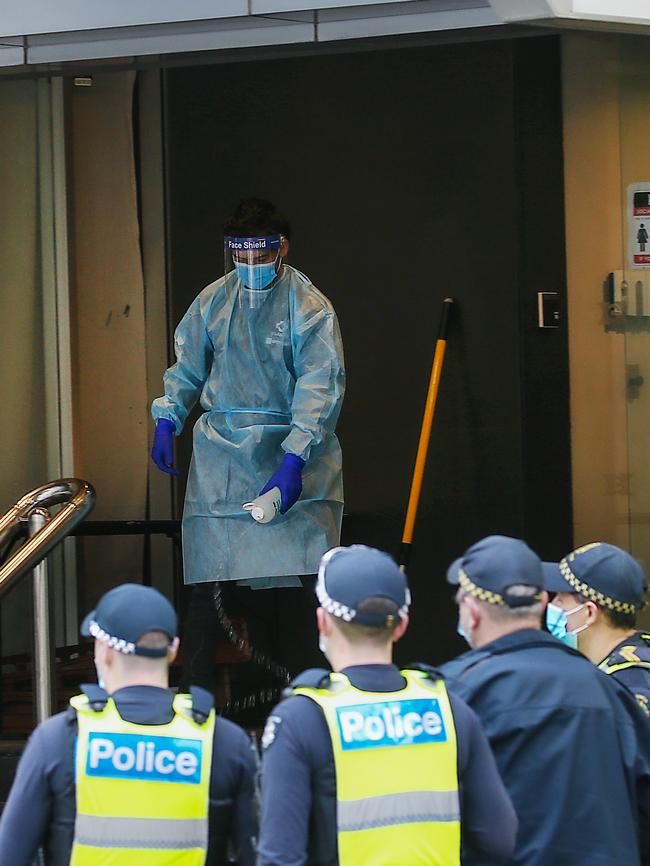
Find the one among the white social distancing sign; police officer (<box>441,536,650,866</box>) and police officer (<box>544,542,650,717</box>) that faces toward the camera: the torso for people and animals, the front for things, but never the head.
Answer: the white social distancing sign

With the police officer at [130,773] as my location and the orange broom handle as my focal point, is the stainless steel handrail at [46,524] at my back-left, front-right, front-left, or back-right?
front-left

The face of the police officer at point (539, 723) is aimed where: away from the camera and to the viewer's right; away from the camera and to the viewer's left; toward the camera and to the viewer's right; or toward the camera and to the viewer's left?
away from the camera and to the viewer's left

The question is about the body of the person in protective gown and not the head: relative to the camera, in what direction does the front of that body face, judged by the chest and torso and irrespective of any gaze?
toward the camera

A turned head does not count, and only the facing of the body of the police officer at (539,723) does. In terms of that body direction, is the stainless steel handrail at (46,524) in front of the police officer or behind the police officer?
in front

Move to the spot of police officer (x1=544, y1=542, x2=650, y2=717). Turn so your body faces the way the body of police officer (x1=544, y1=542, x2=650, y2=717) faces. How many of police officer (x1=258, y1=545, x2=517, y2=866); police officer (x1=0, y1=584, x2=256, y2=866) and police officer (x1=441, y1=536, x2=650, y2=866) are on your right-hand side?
0

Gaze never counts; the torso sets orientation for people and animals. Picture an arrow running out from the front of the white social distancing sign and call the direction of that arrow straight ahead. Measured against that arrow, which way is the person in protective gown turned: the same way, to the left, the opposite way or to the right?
the same way

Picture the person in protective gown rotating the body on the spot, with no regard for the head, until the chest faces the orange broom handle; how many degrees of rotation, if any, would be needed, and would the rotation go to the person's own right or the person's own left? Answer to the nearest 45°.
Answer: approximately 135° to the person's own left

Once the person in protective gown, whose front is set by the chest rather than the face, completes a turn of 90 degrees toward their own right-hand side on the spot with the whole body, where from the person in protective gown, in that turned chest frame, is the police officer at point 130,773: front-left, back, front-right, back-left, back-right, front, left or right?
left

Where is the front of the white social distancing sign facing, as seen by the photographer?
facing the viewer

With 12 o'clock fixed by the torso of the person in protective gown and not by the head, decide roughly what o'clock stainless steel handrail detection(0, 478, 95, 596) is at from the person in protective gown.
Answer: The stainless steel handrail is roughly at 2 o'clock from the person in protective gown.

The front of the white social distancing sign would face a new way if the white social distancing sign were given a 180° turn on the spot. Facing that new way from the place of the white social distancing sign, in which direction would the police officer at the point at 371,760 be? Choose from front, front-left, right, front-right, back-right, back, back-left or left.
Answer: back

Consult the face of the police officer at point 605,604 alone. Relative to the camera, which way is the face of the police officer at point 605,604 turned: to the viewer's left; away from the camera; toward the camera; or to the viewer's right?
to the viewer's left

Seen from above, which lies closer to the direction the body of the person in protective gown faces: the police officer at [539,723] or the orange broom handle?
the police officer
